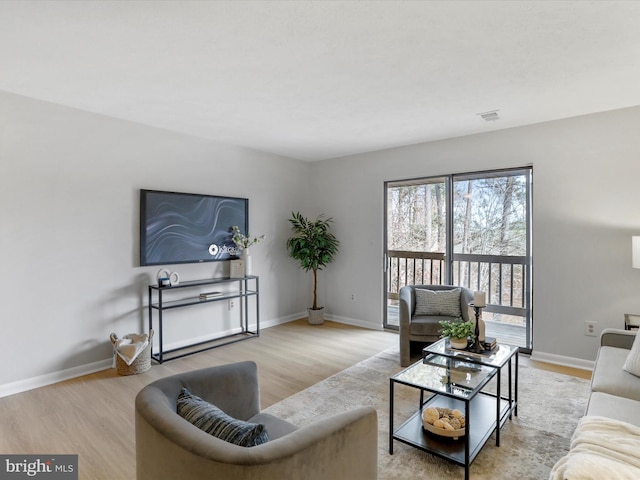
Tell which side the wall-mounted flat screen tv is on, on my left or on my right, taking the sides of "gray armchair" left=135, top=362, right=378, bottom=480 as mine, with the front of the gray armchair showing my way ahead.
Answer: on my left

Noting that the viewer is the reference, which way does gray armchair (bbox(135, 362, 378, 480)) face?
facing away from the viewer and to the right of the viewer

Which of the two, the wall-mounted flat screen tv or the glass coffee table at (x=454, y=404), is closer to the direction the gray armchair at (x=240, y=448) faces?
the glass coffee table

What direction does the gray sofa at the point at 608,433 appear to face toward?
to the viewer's left

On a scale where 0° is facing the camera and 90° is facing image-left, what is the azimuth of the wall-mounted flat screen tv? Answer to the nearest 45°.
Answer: approximately 315°

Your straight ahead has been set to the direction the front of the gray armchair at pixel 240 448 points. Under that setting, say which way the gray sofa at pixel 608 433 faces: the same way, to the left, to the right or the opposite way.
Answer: to the left

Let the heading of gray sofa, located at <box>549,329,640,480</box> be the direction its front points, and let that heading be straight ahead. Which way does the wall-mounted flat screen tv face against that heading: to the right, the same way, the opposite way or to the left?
the opposite way

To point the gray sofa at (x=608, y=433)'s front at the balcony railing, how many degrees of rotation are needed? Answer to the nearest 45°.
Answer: approximately 45° to its right

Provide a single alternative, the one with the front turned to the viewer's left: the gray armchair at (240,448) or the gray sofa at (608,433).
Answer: the gray sofa at (608,433)

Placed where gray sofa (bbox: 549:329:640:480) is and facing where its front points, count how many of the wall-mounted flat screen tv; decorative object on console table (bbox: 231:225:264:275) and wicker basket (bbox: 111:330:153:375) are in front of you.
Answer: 3

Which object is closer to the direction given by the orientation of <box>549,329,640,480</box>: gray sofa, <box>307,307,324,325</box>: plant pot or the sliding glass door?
the plant pot
